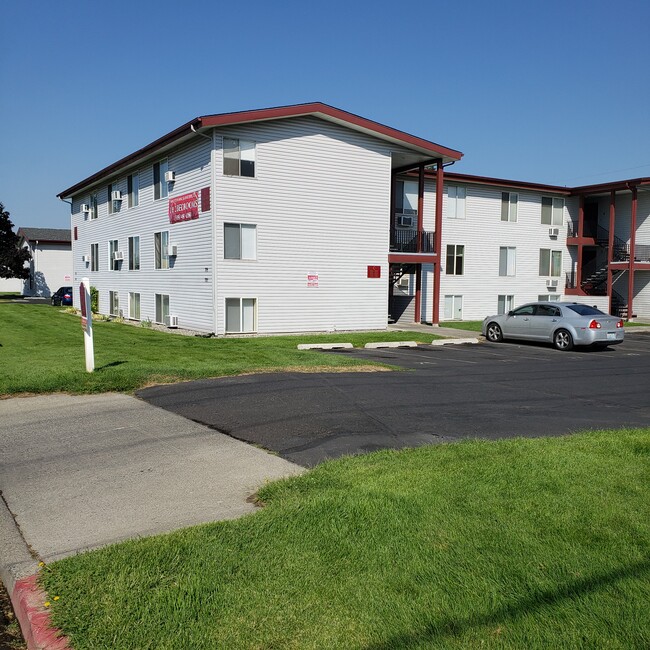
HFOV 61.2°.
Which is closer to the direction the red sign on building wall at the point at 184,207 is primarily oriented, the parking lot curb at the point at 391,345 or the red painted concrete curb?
the red painted concrete curb

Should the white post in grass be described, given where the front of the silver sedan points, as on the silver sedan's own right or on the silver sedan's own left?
on the silver sedan's own left

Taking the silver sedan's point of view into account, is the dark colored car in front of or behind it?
in front

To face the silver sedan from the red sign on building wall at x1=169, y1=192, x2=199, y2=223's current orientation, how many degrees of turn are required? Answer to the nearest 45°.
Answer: approximately 90° to its left

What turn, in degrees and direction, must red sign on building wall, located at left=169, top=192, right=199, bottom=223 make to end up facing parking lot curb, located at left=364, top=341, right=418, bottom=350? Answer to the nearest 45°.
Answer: approximately 90° to its left

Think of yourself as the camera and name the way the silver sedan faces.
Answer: facing away from the viewer and to the left of the viewer

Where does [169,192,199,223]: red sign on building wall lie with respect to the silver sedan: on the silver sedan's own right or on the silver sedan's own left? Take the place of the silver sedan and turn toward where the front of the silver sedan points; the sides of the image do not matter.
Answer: on the silver sedan's own left

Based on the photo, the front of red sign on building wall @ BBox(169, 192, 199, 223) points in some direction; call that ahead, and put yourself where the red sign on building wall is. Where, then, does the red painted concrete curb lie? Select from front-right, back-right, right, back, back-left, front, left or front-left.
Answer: front-left

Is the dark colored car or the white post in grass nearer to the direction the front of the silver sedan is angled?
the dark colored car

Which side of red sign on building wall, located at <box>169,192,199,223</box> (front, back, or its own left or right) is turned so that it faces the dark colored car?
right

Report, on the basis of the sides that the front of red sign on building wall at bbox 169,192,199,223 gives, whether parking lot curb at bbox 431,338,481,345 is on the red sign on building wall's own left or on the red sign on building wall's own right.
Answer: on the red sign on building wall's own left
